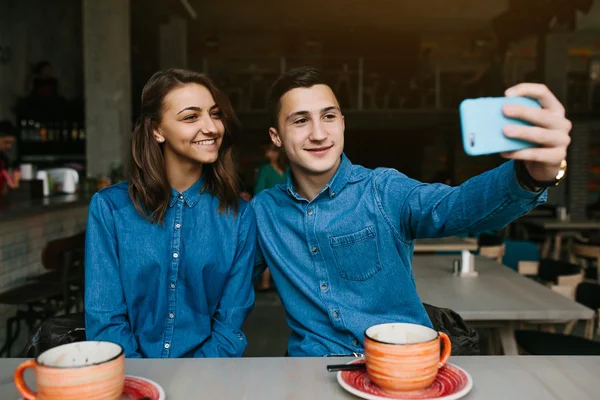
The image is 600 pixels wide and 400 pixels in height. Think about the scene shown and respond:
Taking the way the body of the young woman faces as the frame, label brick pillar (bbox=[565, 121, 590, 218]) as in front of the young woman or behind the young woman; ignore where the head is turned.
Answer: behind

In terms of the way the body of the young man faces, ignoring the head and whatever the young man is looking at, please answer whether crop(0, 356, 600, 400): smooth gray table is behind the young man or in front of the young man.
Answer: in front

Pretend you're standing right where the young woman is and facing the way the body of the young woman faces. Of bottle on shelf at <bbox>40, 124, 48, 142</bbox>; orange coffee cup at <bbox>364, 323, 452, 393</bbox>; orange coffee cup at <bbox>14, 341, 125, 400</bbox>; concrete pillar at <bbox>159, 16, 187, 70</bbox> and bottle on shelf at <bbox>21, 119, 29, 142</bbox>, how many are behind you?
3

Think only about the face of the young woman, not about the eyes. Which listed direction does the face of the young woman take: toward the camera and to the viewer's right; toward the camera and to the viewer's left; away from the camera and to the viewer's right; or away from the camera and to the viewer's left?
toward the camera and to the viewer's right

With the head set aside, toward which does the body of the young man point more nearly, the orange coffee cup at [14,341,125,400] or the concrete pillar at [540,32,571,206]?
the orange coffee cup

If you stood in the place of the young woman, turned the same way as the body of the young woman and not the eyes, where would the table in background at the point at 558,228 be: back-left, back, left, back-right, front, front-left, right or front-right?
back-left

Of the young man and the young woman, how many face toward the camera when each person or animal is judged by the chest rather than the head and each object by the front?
2

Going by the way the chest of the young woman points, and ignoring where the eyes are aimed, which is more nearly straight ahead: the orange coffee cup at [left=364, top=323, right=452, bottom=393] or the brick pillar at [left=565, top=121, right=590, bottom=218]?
the orange coffee cup

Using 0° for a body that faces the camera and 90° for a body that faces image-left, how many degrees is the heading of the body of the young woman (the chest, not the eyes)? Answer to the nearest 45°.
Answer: approximately 0°

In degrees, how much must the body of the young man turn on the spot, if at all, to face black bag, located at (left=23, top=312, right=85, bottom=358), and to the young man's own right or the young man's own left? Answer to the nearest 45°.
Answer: approximately 90° to the young man's own right

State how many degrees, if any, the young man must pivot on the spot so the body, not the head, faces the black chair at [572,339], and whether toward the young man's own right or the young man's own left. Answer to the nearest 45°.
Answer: approximately 135° to the young man's own left

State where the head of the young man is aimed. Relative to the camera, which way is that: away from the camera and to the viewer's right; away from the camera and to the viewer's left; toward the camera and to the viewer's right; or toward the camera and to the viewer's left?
toward the camera and to the viewer's right
